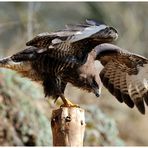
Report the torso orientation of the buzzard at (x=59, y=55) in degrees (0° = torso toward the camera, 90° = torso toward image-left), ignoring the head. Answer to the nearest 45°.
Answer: approximately 270°
